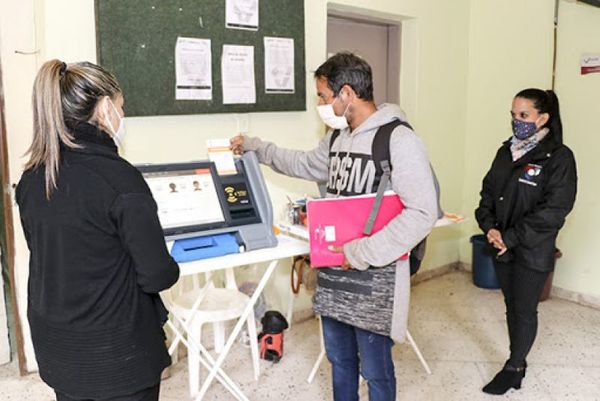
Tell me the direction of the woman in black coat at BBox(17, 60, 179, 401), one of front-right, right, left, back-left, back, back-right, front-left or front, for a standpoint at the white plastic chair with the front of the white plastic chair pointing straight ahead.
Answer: front-right

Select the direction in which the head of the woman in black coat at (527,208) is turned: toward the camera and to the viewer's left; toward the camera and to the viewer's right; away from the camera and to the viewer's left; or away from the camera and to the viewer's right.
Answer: toward the camera and to the viewer's left

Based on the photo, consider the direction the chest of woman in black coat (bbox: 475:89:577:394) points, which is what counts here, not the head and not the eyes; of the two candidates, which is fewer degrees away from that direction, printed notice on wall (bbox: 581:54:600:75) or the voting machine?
the voting machine

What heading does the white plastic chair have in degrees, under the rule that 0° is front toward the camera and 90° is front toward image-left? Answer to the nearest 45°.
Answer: approximately 315°

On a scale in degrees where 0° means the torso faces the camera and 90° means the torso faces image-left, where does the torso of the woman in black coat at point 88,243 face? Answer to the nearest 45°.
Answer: approximately 225°

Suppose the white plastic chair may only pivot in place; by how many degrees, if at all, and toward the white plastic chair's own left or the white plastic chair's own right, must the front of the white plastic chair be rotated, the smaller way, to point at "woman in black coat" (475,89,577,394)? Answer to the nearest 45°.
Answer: approximately 45° to the white plastic chair's own left

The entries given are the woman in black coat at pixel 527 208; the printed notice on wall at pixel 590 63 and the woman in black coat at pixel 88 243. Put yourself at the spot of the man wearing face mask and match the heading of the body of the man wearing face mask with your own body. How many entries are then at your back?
2

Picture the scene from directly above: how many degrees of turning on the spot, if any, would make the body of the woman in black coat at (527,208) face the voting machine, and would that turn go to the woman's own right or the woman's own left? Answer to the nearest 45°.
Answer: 0° — they already face it

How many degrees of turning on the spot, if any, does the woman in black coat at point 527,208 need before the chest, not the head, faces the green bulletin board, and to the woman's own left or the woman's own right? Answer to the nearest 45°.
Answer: approximately 45° to the woman's own right

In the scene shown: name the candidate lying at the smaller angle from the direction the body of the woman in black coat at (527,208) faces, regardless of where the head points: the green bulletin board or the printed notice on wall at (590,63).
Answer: the green bulletin board

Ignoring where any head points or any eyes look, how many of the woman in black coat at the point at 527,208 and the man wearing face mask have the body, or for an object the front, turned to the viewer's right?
0

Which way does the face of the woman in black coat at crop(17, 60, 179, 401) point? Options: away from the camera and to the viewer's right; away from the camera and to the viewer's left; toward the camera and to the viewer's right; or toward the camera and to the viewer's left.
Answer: away from the camera and to the viewer's right

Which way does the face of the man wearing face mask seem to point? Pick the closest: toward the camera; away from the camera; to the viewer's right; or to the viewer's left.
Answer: to the viewer's left
